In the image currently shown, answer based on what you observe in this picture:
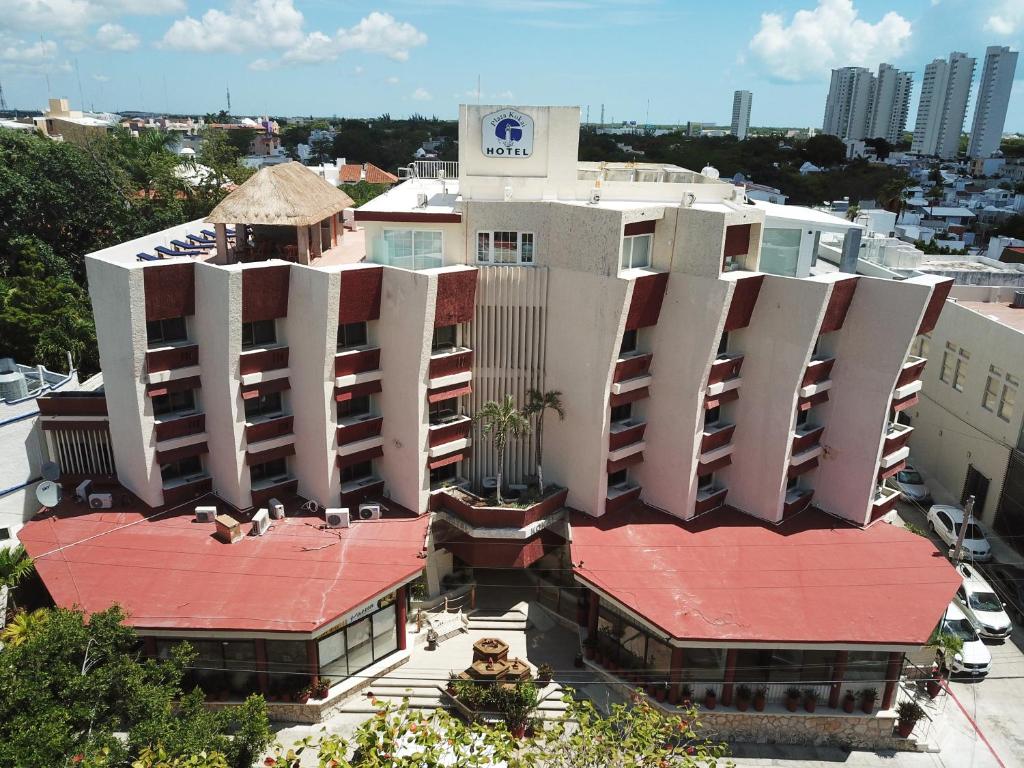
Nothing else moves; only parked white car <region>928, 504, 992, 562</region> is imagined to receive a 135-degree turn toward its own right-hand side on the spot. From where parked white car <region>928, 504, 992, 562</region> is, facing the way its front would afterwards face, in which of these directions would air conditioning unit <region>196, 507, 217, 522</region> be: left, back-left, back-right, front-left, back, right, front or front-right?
front-left

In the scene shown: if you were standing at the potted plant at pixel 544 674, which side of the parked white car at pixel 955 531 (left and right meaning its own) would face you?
right

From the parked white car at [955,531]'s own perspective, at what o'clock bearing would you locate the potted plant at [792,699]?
The potted plant is roughly at 2 o'clock from the parked white car.

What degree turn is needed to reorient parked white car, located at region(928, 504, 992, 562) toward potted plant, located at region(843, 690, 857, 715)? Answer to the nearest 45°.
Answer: approximately 45° to its right

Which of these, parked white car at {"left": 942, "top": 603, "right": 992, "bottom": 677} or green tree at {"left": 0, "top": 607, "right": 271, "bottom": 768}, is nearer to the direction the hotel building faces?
the green tree

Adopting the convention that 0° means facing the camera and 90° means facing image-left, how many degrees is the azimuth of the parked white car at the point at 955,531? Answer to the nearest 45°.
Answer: approximately 315°

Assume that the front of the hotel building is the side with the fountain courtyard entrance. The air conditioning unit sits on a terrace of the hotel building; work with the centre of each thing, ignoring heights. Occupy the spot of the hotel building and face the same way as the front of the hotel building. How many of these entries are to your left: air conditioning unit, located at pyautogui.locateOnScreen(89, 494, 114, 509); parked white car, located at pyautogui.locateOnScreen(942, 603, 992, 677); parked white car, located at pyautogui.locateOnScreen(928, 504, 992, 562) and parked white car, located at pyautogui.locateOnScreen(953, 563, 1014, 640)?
3

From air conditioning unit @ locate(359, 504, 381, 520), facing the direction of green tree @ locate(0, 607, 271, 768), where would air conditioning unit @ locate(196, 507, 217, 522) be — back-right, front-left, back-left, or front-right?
front-right

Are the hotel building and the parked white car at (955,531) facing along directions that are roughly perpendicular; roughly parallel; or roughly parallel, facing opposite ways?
roughly parallel

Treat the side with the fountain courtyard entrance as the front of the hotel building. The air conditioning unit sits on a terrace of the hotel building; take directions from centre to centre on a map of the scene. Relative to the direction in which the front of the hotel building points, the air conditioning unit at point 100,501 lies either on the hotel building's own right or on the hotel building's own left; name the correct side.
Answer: on the hotel building's own right

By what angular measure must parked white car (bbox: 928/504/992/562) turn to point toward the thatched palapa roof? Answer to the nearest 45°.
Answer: approximately 90° to its right

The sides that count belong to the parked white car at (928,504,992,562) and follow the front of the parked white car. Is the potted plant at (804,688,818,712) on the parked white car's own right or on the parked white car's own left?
on the parked white car's own right

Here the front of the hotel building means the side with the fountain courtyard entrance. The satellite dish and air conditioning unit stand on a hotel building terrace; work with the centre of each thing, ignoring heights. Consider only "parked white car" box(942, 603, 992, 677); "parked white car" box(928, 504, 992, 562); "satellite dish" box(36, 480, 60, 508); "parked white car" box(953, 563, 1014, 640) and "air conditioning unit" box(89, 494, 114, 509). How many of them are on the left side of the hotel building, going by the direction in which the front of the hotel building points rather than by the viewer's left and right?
3

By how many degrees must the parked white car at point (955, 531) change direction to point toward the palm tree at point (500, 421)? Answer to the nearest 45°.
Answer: approximately 90° to its right

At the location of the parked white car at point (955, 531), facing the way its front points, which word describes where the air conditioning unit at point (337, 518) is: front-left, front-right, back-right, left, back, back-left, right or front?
right

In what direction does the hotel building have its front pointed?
toward the camera

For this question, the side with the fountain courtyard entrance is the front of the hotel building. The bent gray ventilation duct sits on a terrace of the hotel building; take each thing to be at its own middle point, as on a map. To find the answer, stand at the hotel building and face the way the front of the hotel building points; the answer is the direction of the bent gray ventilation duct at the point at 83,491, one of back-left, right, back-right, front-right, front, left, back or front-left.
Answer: right

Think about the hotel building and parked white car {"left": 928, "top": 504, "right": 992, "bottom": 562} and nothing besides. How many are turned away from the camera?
0
